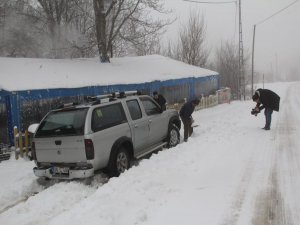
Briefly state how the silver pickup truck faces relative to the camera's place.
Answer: facing away from the viewer and to the right of the viewer

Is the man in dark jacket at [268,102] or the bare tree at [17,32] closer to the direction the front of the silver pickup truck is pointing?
the man in dark jacket

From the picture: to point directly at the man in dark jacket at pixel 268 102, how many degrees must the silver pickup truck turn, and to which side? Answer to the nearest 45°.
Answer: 0° — it already faces them

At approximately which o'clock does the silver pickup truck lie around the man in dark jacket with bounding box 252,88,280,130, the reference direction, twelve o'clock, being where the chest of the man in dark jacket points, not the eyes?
The silver pickup truck is roughly at 10 o'clock from the man in dark jacket.

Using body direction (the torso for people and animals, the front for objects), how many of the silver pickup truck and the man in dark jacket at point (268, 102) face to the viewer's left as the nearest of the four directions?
1

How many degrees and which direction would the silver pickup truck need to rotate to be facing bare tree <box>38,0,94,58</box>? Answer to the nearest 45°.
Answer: approximately 45° to its left

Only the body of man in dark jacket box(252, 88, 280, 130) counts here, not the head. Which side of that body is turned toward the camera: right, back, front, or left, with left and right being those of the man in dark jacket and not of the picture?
left

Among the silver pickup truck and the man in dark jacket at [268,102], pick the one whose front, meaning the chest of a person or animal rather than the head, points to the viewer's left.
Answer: the man in dark jacket
